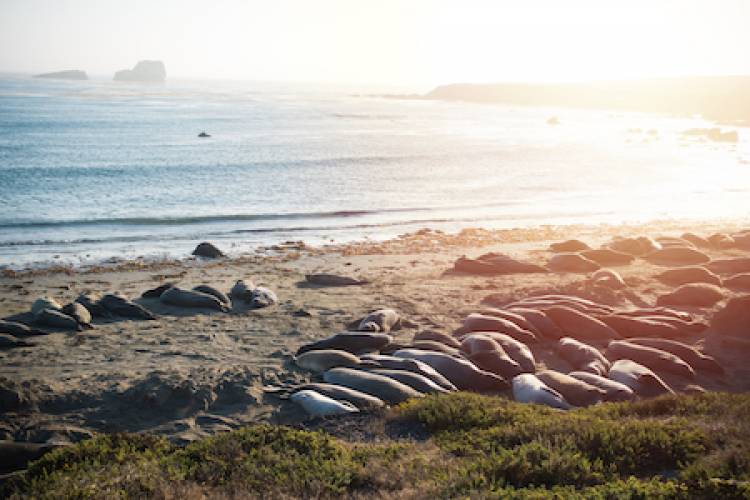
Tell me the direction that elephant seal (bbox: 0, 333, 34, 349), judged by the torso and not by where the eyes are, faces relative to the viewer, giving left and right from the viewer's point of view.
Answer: facing to the left of the viewer

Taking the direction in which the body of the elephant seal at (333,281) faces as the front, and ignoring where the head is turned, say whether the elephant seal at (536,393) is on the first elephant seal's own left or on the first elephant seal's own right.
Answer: on the first elephant seal's own left

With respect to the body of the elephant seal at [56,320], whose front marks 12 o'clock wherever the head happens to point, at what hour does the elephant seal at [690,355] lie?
the elephant seal at [690,355] is roughly at 7 o'clock from the elephant seal at [56,320].

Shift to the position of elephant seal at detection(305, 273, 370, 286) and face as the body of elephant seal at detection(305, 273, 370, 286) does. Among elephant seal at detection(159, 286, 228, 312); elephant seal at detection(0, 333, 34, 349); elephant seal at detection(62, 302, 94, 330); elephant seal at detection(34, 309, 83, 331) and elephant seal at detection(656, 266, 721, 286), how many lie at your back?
1

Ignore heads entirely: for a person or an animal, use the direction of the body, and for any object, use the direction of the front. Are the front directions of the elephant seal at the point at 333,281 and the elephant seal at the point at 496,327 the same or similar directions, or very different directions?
same or similar directions

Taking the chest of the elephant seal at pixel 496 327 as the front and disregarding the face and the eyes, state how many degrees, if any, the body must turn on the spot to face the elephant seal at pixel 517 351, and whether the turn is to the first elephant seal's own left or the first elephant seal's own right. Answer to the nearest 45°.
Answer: approximately 90° to the first elephant seal's own left

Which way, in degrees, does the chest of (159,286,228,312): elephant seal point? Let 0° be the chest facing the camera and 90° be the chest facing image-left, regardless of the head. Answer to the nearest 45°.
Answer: approximately 90°

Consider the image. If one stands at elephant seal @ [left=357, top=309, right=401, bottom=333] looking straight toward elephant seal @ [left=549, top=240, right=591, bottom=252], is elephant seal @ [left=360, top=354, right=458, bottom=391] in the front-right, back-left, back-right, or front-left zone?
back-right

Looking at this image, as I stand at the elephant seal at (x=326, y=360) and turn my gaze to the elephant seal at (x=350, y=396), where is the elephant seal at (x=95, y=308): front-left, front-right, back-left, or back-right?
back-right

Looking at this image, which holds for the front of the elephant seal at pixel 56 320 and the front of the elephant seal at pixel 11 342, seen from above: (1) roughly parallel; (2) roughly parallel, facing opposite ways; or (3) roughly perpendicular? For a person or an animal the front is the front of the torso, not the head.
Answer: roughly parallel

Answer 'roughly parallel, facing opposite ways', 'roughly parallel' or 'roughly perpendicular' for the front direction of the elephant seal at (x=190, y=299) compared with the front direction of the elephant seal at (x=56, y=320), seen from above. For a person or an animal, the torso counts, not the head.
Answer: roughly parallel

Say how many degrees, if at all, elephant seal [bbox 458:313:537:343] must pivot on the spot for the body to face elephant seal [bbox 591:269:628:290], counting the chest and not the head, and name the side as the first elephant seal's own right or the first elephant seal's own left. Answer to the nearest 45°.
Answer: approximately 135° to the first elephant seal's own right

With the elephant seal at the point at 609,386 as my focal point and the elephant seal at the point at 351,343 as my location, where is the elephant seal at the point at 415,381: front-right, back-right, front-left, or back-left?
front-right
